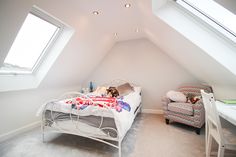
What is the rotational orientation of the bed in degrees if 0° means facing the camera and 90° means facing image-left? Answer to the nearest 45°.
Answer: approximately 45°

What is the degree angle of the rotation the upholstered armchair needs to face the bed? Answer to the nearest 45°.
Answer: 0° — it already faces it

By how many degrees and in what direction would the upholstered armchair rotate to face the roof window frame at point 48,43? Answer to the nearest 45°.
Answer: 0° — it already faces it

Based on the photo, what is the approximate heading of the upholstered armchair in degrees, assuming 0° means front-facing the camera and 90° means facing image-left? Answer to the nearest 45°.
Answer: approximately 45°
